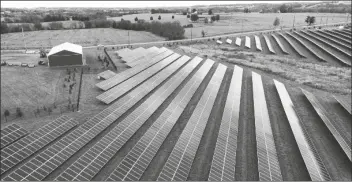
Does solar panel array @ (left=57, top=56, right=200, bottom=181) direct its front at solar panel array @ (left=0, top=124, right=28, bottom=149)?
no

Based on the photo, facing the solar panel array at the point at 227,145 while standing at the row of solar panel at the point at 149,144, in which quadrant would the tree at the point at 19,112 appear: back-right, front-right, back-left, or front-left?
back-left

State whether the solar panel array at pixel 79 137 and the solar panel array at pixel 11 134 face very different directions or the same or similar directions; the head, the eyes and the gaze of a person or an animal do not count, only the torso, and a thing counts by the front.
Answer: same or similar directions

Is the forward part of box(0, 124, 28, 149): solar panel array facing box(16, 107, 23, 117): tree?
no

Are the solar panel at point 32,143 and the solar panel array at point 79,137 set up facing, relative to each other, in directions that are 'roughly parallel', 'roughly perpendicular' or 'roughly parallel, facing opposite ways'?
roughly parallel

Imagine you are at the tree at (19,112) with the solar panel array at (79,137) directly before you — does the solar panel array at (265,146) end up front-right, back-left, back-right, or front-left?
front-left
